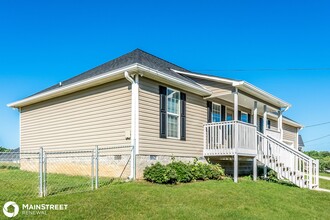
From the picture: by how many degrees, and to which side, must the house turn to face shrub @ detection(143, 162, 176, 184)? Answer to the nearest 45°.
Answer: approximately 45° to its right

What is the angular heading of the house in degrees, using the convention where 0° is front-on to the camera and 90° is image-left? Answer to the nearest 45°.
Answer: approximately 315°
